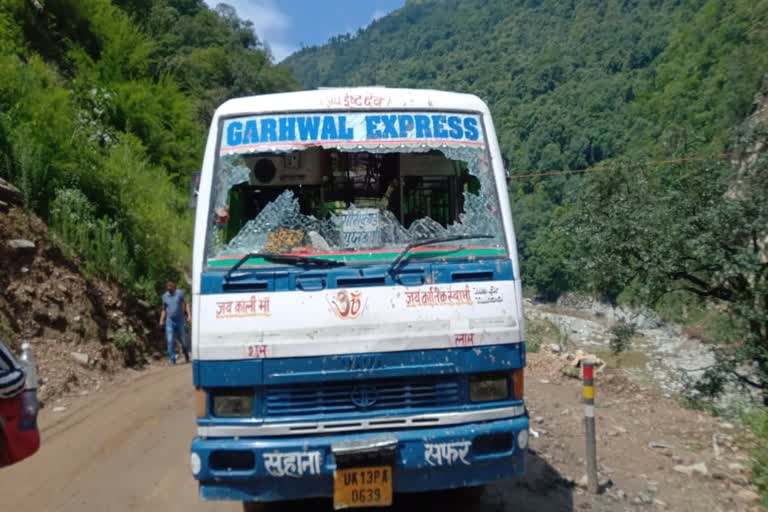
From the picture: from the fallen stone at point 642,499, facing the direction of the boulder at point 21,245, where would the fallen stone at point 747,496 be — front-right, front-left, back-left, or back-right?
back-right

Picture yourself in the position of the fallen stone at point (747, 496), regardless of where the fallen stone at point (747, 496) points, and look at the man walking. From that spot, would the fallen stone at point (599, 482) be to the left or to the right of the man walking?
left

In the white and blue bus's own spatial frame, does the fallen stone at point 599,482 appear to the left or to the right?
on its left

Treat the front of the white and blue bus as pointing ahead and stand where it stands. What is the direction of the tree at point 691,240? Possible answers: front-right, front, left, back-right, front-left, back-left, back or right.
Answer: back-left

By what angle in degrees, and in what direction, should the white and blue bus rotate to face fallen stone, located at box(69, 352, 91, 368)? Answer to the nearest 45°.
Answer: approximately 135° to its right

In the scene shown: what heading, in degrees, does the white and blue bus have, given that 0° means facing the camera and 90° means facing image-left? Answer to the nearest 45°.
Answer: approximately 0°

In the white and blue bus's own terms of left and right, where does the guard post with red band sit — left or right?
on its left
